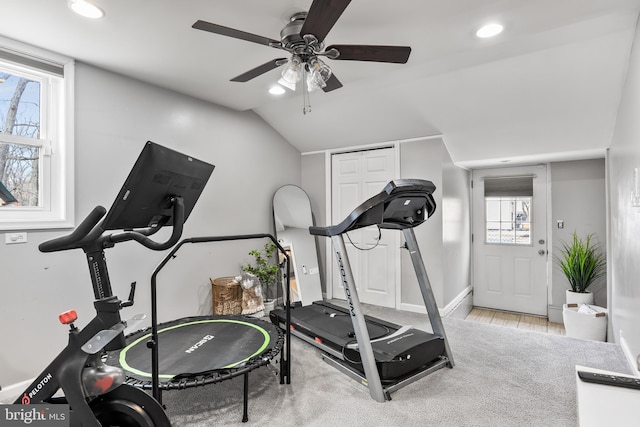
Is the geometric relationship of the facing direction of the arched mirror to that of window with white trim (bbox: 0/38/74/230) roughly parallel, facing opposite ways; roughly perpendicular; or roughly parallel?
roughly perpendicular

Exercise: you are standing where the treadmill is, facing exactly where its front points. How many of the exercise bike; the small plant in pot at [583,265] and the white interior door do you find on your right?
1

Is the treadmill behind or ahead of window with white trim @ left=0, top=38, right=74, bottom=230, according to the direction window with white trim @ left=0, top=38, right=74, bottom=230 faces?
ahead

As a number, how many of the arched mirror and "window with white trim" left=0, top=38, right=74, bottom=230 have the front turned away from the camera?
0
